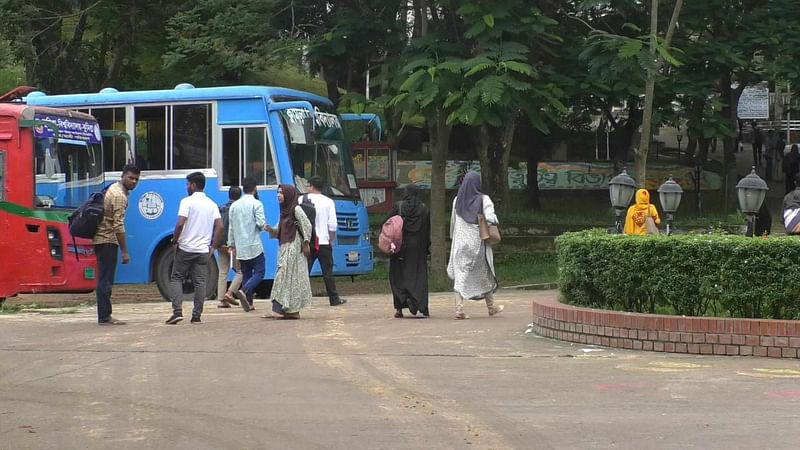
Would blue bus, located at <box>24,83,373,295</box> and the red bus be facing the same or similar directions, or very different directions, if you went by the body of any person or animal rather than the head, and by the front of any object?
same or similar directions

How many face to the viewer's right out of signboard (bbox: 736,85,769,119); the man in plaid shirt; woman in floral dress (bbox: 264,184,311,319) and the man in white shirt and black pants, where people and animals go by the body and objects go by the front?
1

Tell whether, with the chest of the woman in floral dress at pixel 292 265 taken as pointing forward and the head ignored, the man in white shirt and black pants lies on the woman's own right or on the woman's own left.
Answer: on the woman's own right

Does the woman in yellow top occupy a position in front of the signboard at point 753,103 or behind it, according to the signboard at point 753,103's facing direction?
in front

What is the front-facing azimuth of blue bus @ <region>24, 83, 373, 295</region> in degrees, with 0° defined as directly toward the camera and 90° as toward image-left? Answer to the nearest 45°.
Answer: approximately 315°

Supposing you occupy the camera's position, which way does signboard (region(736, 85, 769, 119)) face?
facing the viewer

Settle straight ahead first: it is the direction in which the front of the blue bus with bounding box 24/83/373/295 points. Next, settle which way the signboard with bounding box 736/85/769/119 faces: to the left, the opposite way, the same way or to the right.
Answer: to the right

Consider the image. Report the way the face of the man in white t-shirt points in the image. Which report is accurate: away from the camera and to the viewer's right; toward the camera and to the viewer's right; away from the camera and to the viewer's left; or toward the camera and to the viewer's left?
away from the camera and to the viewer's left

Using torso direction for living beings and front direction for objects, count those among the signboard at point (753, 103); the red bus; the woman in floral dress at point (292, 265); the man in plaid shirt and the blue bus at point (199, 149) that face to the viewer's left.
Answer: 1

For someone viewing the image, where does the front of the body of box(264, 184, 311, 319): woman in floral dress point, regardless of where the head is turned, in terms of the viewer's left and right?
facing to the left of the viewer

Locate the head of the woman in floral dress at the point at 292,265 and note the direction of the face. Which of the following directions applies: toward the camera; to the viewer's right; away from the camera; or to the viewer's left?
to the viewer's left

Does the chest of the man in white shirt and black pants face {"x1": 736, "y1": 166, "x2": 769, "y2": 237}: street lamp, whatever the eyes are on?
no

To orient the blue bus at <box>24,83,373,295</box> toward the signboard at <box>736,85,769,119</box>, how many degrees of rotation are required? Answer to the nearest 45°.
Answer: approximately 90° to its left

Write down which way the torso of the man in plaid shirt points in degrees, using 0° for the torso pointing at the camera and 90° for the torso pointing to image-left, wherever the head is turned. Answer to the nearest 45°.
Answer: approximately 270°

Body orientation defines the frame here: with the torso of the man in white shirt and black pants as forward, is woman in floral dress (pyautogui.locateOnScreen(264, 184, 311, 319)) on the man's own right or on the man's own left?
on the man's own left
